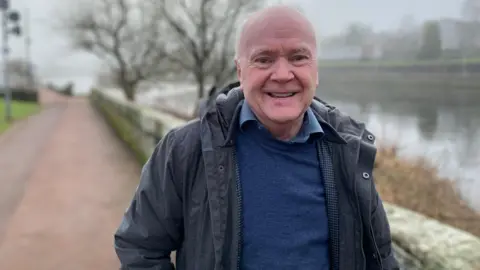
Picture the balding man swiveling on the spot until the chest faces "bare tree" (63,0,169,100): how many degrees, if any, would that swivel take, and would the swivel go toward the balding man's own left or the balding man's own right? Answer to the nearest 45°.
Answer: approximately 180°

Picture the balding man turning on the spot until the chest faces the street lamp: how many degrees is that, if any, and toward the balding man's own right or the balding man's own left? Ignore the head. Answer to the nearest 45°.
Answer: approximately 135° to the balding man's own right

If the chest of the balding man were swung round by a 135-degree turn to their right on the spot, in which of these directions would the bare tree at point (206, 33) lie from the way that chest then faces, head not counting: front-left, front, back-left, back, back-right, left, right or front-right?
front-right

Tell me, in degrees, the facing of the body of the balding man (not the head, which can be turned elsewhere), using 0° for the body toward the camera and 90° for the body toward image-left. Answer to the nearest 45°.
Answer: approximately 0°
